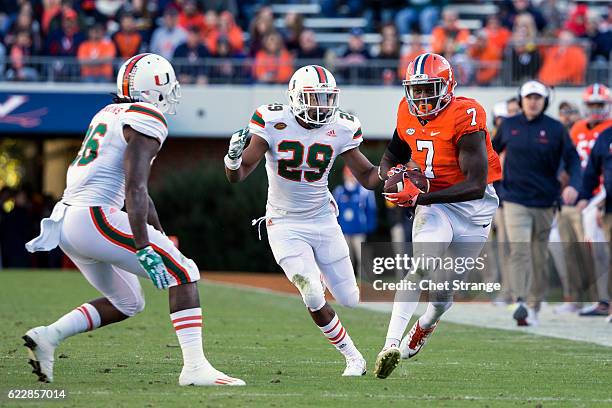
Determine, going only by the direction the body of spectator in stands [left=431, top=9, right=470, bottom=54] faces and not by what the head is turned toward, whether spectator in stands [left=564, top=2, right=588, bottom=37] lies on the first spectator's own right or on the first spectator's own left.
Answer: on the first spectator's own left

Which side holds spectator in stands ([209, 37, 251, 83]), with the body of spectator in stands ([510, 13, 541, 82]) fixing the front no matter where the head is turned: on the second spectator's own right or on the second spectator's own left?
on the second spectator's own right

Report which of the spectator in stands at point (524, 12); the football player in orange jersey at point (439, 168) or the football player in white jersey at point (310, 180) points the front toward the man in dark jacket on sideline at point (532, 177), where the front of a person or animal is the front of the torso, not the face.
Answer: the spectator in stands

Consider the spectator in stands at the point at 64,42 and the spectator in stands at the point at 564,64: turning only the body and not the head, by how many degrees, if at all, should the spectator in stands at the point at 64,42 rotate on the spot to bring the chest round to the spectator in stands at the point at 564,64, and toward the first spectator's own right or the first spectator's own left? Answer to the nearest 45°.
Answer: approximately 90° to the first spectator's own left

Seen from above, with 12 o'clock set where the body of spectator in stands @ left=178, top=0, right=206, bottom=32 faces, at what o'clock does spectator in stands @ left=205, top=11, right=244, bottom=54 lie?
spectator in stands @ left=205, top=11, right=244, bottom=54 is roughly at 11 o'clock from spectator in stands @ left=178, top=0, right=206, bottom=32.

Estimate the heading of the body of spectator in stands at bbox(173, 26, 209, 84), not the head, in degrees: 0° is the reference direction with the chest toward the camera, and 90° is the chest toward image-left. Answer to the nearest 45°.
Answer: approximately 0°

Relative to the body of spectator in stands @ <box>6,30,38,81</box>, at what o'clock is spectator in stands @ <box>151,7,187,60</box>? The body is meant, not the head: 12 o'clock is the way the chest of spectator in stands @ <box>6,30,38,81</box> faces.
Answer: spectator in stands @ <box>151,7,187,60</box> is roughly at 9 o'clock from spectator in stands @ <box>6,30,38,81</box>.

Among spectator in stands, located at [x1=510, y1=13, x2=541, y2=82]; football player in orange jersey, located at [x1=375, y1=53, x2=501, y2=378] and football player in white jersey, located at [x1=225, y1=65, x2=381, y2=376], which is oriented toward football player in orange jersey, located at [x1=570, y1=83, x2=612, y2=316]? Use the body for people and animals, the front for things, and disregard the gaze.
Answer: the spectator in stands
